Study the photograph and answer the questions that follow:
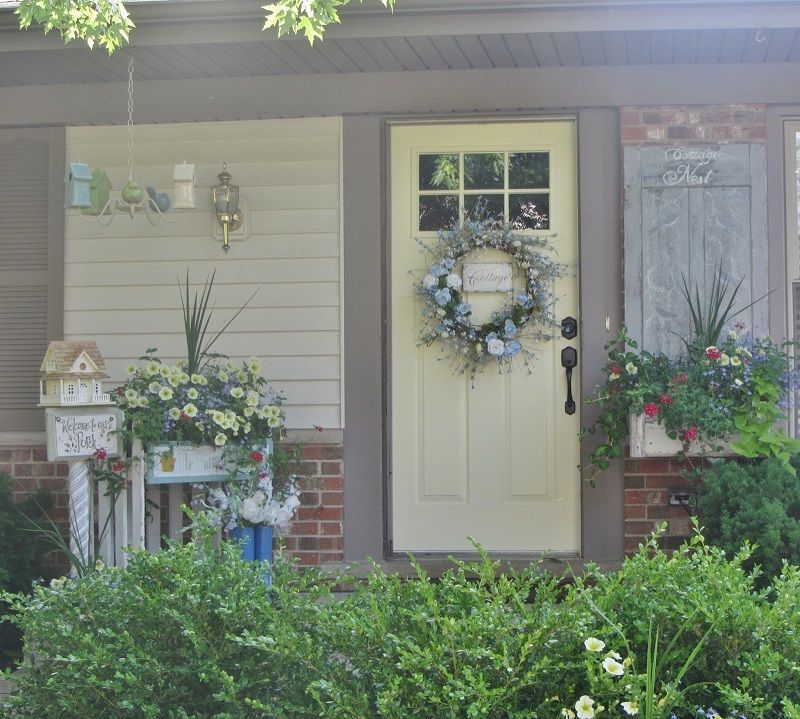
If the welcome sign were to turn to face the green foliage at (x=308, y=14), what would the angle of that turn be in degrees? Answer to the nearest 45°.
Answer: approximately 45° to its left

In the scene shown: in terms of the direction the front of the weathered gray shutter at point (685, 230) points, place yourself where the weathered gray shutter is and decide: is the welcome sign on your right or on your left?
on your right

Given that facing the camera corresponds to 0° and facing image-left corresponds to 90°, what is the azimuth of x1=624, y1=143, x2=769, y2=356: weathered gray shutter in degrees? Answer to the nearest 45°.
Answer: approximately 0°

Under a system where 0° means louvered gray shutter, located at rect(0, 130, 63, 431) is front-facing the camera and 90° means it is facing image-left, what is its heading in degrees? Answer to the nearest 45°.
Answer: approximately 0°
